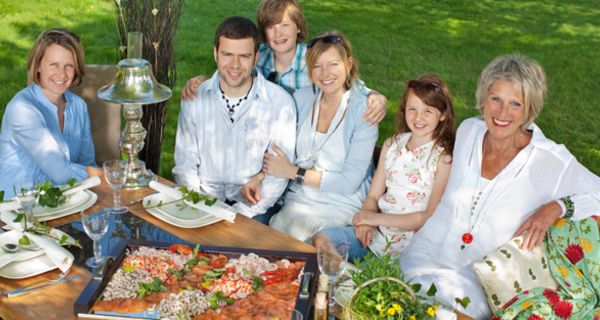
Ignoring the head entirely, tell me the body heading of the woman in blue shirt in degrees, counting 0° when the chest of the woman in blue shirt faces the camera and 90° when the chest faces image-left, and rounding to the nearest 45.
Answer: approximately 315°

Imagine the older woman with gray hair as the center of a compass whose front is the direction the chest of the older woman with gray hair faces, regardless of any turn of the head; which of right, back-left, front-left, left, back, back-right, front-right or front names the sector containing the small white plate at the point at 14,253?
front

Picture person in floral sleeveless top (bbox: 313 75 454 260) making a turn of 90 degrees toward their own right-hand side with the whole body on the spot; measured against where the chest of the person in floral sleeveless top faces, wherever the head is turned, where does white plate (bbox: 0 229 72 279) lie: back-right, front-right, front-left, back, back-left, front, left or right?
left

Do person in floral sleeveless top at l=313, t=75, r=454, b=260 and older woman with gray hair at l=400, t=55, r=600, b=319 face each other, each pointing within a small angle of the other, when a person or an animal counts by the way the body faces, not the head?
no

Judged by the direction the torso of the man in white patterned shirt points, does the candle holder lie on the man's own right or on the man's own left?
on the man's own right

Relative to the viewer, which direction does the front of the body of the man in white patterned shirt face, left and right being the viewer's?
facing the viewer

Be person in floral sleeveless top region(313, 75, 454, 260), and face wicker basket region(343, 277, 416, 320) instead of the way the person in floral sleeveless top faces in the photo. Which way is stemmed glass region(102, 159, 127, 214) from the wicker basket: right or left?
right

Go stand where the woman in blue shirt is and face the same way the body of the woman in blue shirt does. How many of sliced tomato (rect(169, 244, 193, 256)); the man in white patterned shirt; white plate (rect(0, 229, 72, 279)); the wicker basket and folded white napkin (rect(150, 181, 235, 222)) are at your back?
0

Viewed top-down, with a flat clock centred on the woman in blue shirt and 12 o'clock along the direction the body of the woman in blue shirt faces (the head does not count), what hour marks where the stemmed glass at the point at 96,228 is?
The stemmed glass is roughly at 1 o'clock from the woman in blue shirt.

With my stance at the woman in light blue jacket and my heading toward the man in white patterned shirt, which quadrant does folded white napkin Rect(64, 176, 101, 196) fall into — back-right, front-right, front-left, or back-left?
front-left

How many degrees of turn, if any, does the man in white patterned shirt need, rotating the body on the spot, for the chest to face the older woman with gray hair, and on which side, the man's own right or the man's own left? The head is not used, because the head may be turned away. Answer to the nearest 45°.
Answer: approximately 45° to the man's own left

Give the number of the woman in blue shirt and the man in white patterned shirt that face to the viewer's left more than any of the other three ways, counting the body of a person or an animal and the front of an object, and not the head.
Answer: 0

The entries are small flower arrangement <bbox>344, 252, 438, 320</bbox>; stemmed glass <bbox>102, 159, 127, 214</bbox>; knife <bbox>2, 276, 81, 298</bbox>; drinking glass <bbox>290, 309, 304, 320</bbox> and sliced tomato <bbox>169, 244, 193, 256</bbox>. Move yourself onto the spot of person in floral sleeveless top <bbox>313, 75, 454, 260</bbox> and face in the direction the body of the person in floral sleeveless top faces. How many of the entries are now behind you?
0

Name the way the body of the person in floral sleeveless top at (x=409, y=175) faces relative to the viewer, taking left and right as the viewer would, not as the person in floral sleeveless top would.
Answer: facing the viewer and to the left of the viewer
